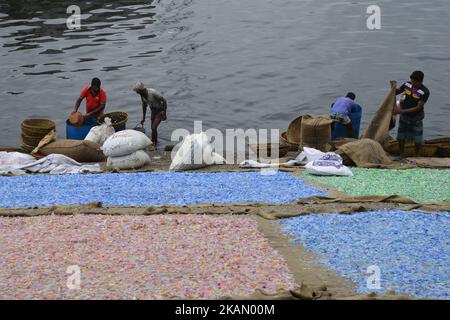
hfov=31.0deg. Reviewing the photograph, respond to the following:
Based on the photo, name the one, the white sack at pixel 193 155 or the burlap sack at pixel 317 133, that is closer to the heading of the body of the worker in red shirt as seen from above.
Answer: the white sack

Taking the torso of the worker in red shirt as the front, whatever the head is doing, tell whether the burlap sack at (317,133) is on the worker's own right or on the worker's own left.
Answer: on the worker's own left

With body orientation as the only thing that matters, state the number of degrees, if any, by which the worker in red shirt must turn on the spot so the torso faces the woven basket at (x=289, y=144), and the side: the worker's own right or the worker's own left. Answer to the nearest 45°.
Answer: approximately 90° to the worker's own left

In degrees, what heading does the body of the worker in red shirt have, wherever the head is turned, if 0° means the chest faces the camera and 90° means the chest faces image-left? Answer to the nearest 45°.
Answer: approximately 0°

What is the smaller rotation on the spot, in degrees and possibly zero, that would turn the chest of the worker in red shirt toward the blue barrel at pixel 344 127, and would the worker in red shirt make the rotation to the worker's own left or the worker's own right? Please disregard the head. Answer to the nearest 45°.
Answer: approximately 90° to the worker's own left

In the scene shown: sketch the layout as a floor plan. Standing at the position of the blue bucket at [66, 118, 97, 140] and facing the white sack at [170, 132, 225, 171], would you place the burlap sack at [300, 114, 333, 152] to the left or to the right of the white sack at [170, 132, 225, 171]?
left
